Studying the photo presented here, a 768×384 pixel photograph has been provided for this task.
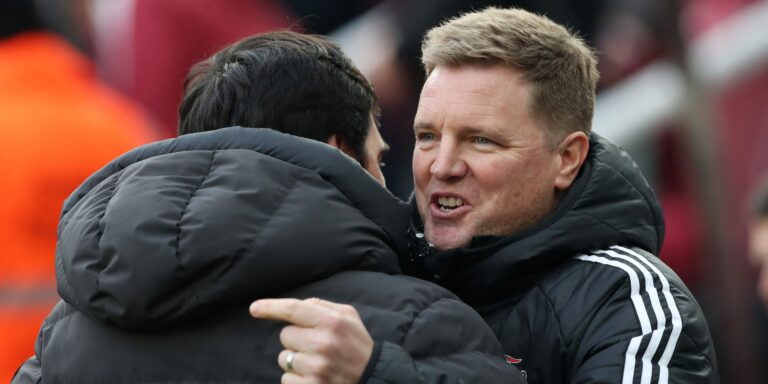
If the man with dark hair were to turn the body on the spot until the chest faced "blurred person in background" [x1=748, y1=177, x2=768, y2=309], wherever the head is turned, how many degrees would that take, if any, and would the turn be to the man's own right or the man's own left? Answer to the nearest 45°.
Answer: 0° — they already face them

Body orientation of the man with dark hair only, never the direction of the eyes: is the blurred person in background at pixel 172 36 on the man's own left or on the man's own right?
on the man's own left

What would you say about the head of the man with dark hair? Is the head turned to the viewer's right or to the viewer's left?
to the viewer's right

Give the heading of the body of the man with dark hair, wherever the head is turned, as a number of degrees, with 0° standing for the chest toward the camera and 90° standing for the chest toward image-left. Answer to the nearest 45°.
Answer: approximately 225°
